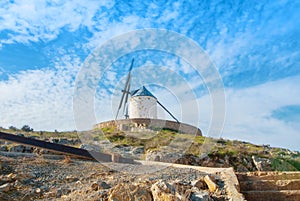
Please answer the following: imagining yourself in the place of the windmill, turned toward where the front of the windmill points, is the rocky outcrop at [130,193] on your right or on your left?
on your left

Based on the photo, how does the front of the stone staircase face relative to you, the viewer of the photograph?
facing the viewer

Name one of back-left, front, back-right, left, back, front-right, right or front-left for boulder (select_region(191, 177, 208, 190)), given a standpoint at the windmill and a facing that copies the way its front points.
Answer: left

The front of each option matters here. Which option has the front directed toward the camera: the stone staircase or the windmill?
the stone staircase

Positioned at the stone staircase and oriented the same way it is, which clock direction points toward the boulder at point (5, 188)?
The boulder is roughly at 2 o'clock from the stone staircase.

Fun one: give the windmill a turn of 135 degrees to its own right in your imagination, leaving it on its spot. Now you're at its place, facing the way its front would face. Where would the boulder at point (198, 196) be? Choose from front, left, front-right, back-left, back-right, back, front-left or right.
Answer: back-right

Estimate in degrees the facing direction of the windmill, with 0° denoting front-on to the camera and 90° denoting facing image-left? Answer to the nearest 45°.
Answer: approximately 90°

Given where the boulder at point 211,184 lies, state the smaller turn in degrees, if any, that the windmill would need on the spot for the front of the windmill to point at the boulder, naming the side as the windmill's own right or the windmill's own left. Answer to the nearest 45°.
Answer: approximately 90° to the windmill's own left

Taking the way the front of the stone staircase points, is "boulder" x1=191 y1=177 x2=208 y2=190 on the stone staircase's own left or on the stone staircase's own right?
on the stone staircase's own right

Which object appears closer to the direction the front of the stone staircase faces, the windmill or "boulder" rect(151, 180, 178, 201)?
the boulder

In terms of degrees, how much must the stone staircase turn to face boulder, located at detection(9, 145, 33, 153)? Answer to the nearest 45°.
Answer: approximately 90° to its right

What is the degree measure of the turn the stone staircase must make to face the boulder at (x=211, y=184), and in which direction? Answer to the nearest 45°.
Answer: approximately 45° to its right
